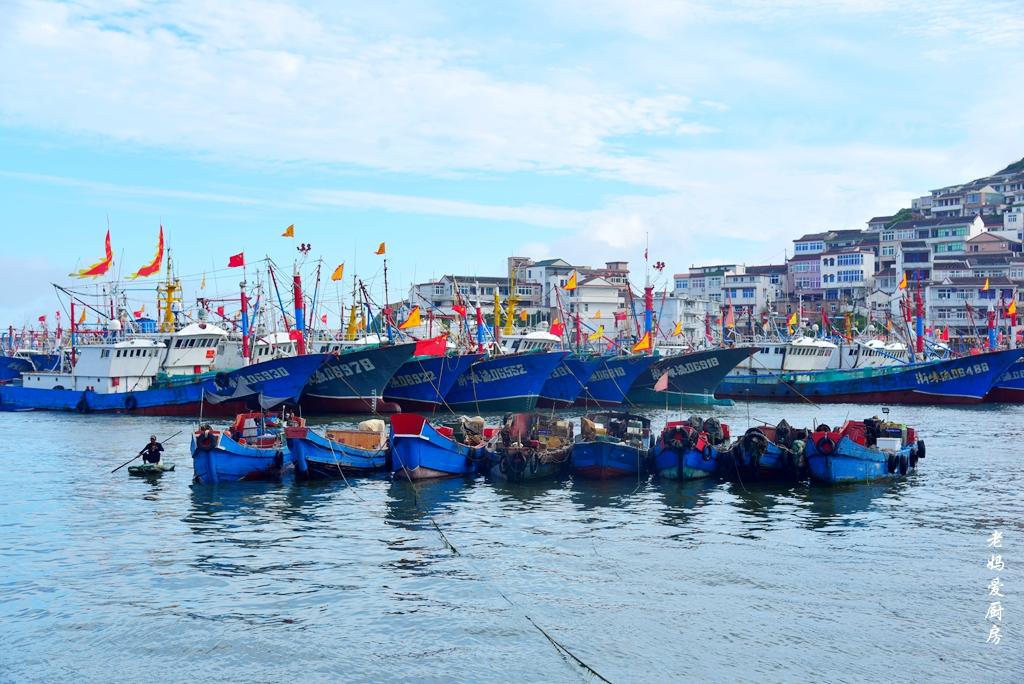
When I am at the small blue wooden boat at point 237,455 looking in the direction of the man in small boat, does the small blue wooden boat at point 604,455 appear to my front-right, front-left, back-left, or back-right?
back-right

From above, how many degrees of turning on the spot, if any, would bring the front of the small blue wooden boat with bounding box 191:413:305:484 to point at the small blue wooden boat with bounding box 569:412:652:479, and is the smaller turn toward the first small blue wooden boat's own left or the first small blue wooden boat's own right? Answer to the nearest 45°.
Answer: approximately 135° to the first small blue wooden boat's own left

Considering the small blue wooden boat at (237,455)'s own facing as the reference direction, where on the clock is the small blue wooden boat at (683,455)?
the small blue wooden boat at (683,455) is roughly at 8 o'clock from the small blue wooden boat at (237,455).

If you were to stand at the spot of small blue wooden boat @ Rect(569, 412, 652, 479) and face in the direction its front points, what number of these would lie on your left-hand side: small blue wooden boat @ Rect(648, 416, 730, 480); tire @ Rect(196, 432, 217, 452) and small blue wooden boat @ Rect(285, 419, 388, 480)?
1

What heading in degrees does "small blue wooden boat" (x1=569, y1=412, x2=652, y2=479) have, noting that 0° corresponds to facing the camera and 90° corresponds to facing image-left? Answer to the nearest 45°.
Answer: approximately 0°

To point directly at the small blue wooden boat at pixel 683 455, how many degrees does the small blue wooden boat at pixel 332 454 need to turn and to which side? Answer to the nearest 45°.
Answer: approximately 135° to its left

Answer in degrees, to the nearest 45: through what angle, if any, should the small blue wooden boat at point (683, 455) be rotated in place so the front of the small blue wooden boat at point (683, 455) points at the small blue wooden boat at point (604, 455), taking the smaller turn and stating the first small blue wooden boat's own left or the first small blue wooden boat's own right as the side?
approximately 90° to the first small blue wooden boat's own right

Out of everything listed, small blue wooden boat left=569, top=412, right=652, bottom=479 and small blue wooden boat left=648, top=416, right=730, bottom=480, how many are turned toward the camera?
2

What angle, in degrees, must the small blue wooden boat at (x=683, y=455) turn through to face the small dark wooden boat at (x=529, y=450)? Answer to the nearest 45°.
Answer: approximately 90° to its right

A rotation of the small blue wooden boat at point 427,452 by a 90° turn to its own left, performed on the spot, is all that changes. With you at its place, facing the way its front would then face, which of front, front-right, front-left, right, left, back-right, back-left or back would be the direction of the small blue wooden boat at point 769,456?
front-left
